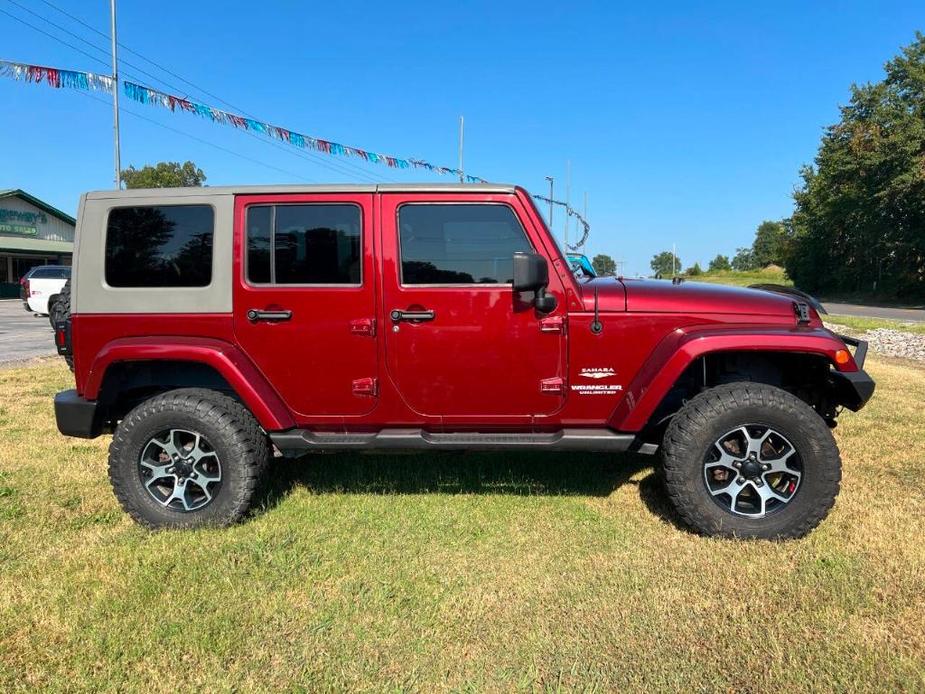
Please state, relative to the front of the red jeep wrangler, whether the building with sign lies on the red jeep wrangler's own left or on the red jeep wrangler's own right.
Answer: on the red jeep wrangler's own left

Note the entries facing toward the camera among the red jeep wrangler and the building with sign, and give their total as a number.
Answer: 1

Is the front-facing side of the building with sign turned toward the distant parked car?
yes

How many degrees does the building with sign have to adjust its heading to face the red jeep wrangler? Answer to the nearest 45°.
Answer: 0° — it already faces it

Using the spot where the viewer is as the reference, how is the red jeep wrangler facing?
facing to the right of the viewer

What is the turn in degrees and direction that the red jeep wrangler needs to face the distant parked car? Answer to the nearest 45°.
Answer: approximately 135° to its left

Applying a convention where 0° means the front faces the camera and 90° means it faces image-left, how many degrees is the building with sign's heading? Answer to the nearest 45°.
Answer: approximately 0°

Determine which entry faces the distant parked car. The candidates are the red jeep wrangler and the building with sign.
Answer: the building with sign

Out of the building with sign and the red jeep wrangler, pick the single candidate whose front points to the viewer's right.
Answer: the red jeep wrangler
